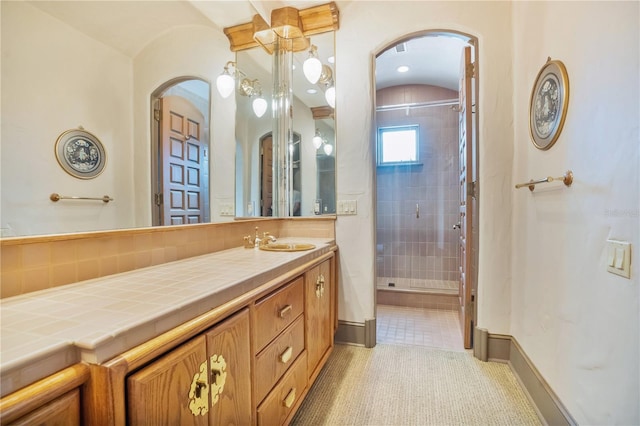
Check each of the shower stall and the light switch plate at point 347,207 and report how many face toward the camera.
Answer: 2

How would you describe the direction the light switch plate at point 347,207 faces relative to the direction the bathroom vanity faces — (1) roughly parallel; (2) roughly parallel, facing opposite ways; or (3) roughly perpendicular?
roughly perpendicular

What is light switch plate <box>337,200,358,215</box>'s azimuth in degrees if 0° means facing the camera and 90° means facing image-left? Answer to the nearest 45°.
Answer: approximately 0°

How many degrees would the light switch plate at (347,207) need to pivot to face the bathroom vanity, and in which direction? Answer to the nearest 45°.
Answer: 0° — it already faces it

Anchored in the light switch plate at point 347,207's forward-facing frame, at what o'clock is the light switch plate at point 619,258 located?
the light switch plate at point 619,258 is roughly at 11 o'clock from the light switch plate at point 347,207.

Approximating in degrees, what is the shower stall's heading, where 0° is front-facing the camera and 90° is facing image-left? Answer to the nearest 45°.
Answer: approximately 0°

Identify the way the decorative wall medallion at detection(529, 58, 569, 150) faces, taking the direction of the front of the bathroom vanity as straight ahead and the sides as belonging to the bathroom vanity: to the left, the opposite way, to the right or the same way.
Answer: the opposite way

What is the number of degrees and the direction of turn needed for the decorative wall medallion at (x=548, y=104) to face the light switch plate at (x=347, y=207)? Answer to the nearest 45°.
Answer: approximately 45° to its right

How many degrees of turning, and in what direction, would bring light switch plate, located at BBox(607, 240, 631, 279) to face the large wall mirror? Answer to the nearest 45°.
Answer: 0° — it already faces it
